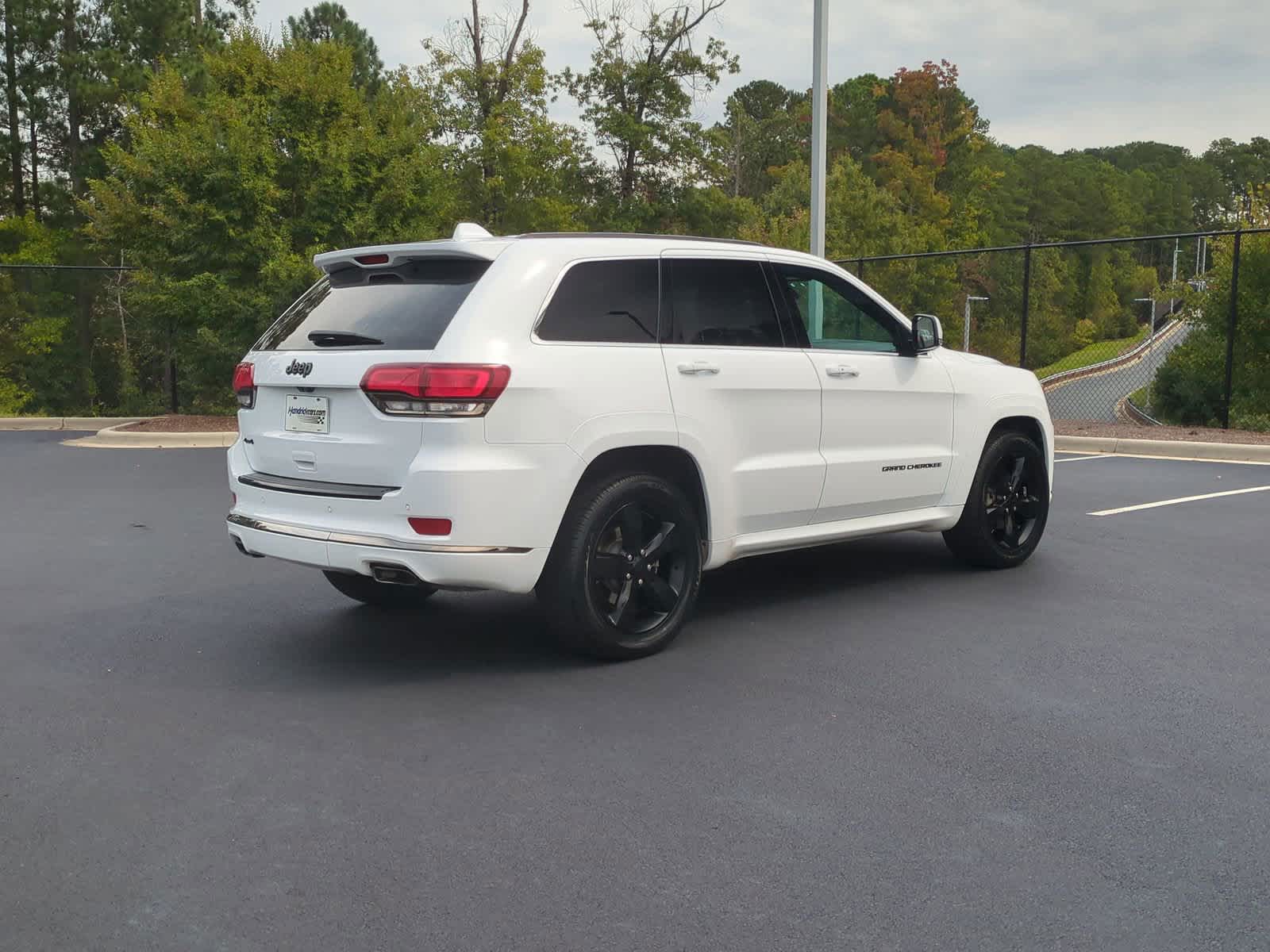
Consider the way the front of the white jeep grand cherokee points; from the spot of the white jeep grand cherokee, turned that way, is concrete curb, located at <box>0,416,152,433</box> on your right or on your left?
on your left

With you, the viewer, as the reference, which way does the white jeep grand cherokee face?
facing away from the viewer and to the right of the viewer

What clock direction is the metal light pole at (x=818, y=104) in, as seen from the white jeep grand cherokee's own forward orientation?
The metal light pole is roughly at 11 o'clock from the white jeep grand cherokee.

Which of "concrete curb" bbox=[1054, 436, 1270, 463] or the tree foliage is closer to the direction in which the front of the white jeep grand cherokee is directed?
the concrete curb

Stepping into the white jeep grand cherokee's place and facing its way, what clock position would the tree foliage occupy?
The tree foliage is roughly at 10 o'clock from the white jeep grand cherokee.

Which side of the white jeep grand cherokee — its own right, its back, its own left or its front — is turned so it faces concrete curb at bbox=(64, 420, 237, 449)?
left

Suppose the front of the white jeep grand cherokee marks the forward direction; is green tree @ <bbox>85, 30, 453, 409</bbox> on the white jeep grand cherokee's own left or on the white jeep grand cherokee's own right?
on the white jeep grand cherokee's own left
